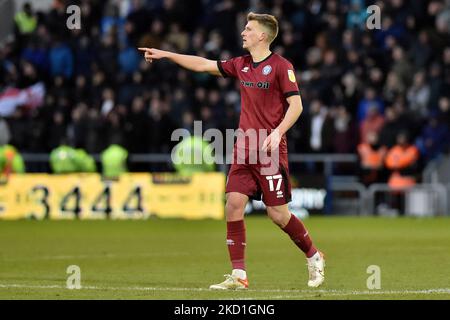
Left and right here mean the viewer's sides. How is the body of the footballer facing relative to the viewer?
facing the viewer and to the left of the viewer

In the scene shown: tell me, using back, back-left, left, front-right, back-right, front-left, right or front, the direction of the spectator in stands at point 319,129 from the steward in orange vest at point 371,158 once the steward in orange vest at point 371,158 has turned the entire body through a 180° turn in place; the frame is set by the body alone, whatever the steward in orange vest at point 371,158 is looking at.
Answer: left

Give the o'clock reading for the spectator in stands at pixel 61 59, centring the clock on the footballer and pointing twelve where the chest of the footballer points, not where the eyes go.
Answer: The spectator in stands is roughly at 4 o'clock from the footballer.

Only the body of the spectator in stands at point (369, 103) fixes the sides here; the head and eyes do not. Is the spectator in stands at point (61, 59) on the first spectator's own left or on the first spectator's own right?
on the first spectator's own right

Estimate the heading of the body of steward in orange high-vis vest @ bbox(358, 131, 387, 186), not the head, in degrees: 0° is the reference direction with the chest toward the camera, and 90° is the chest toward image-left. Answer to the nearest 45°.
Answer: approximately 0°

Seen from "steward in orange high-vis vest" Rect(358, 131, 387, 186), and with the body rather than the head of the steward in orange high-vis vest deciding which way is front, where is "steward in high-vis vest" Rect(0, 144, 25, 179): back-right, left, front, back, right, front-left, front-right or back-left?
right

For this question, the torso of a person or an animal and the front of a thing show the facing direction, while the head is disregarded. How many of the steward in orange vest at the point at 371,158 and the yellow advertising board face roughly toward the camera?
2

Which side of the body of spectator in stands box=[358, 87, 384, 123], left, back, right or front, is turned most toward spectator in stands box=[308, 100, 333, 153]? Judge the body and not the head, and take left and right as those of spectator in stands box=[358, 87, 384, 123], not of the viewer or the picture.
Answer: right

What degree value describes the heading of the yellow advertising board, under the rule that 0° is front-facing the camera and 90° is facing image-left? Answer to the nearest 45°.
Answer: approximately 0°
